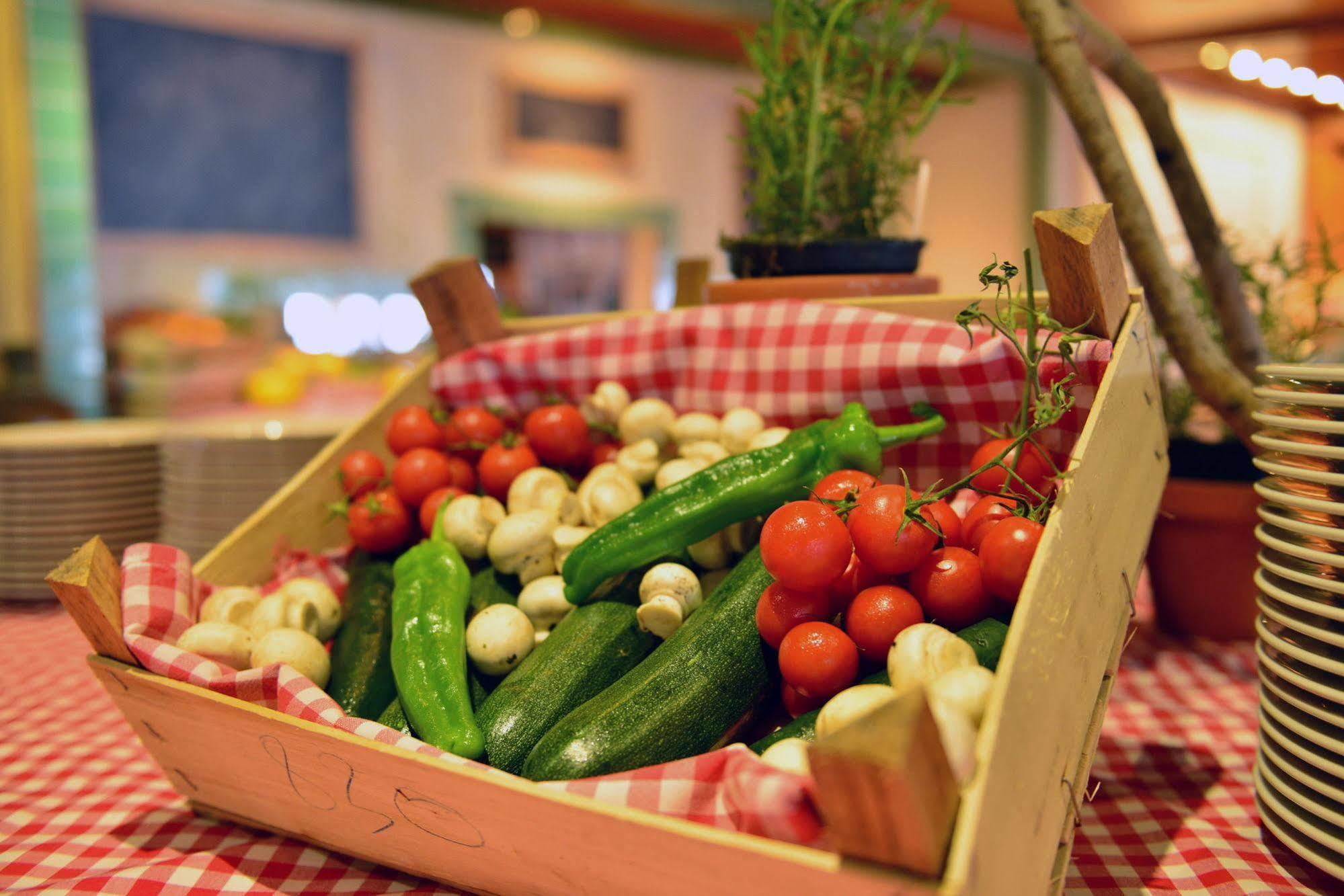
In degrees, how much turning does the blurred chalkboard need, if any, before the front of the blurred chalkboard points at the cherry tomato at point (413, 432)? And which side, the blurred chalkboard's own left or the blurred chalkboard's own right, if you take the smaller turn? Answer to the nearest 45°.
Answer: approximately 45° to the blurred chalkboard's own right

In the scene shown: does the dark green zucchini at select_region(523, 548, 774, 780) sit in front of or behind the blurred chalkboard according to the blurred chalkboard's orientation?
in front

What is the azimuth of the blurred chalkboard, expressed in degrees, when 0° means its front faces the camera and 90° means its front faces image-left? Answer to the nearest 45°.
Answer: approximately 315°

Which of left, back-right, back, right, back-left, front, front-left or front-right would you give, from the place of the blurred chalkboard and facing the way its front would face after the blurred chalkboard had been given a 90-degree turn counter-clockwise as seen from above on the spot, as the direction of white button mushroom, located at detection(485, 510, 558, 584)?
back-right

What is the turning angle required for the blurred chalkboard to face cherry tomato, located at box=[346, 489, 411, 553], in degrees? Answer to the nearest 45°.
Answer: approximately 45° to its right

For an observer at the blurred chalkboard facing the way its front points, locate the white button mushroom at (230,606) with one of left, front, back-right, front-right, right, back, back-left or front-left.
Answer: front-right

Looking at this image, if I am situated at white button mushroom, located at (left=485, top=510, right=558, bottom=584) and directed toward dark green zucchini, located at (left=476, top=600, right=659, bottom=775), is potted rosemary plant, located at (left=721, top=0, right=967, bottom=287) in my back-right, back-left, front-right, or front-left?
back-left

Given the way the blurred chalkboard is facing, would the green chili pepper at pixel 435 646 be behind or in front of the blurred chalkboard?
in front

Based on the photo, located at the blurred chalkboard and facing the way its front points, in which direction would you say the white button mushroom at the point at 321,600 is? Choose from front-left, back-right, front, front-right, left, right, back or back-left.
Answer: front-right

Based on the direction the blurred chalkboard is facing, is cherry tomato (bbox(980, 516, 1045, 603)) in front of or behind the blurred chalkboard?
in front
